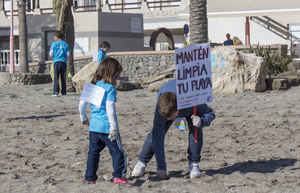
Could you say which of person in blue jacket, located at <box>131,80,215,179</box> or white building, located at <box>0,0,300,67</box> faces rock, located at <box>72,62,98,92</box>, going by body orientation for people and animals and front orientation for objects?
the white building

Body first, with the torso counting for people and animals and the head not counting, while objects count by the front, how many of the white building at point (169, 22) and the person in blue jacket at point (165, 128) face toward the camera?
2

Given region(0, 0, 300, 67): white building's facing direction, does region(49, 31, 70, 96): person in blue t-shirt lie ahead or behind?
ahead
